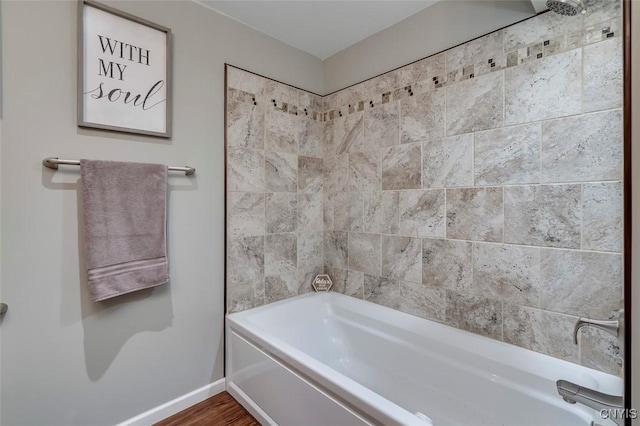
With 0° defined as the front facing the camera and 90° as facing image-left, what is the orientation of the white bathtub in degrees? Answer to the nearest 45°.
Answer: approximately 45°

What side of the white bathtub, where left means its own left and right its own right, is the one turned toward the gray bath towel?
front
